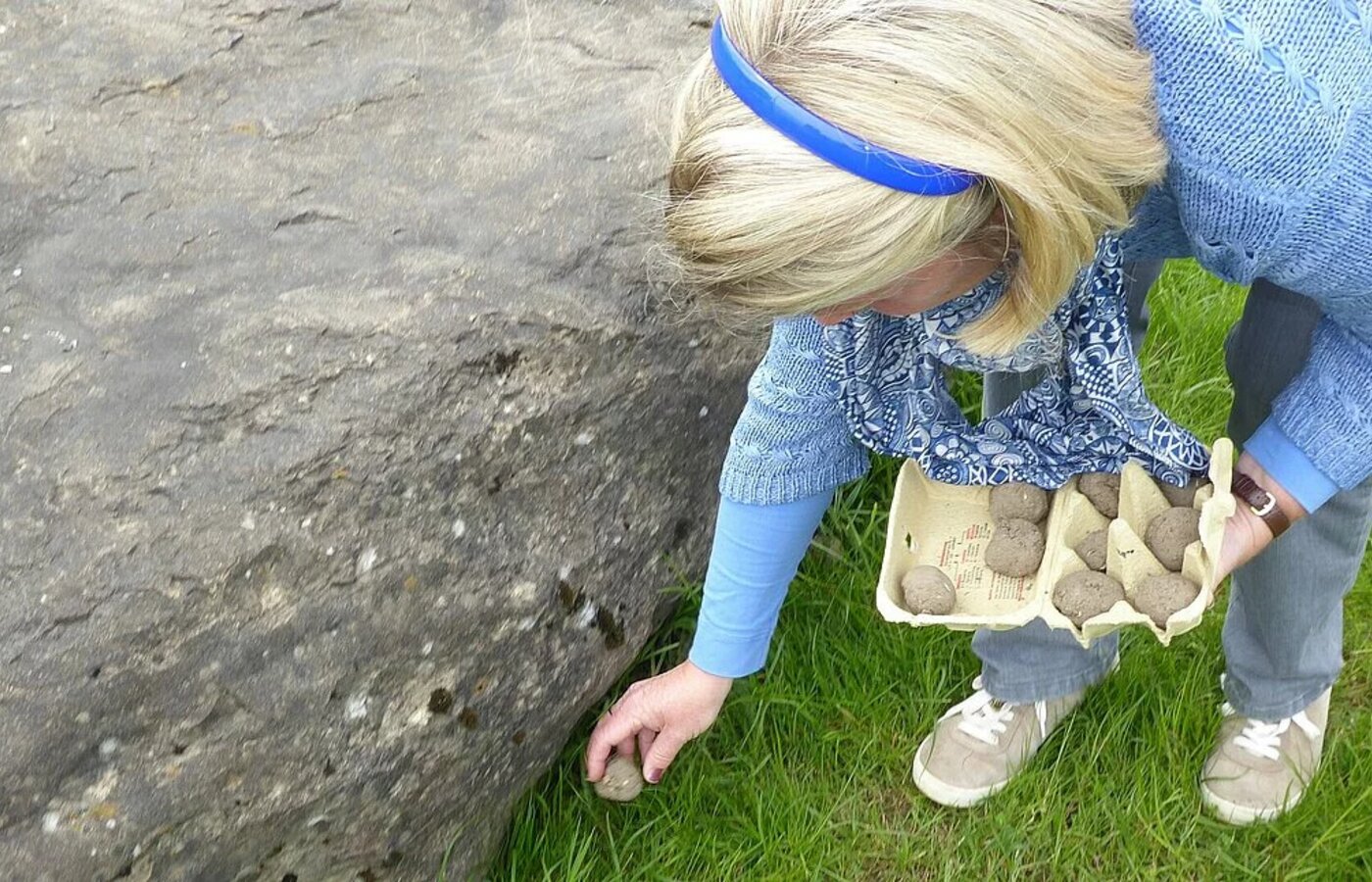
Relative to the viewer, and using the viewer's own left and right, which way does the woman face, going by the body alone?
facing the viewer and to the left of the viewer

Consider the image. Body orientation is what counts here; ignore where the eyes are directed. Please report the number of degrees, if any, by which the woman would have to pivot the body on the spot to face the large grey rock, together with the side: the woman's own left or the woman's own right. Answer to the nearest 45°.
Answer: approximately 45° to the woman's own right

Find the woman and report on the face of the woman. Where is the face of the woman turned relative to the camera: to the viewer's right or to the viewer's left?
to the viewer's left

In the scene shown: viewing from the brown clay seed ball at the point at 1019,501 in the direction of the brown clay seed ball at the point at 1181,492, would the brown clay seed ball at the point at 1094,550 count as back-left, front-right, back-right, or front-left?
front-right

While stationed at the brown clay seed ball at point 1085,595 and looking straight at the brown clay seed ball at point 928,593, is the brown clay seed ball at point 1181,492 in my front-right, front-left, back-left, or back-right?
back-right

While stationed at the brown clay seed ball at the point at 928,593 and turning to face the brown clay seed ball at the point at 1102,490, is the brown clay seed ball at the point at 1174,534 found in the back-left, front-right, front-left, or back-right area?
front-right
